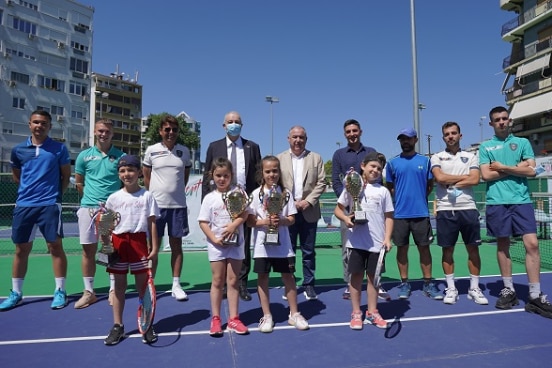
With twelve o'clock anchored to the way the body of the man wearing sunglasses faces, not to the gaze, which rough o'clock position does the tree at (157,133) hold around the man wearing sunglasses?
The tree is roughly at 6 o'clock from the man wearing sunglasses.

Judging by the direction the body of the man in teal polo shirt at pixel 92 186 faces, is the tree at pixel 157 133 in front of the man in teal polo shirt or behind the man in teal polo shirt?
behind

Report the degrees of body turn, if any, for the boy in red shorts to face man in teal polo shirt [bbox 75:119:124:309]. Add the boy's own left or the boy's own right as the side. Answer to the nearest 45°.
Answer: approximately 180°

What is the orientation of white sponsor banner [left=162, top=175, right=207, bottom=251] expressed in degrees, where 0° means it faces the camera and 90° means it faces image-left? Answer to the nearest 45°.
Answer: approximately 0°

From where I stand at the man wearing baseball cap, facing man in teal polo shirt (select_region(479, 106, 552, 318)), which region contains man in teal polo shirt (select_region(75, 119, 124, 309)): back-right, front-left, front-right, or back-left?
back-right

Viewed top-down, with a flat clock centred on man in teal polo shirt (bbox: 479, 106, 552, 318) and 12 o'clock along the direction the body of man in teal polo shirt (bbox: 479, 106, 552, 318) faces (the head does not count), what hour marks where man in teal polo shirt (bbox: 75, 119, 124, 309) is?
man in teal polo shirt (bbox: 75, 119, 124, 309) is roughly at 2 o'clock from man in teal polo shirt (bbox: 479, 106, 552, 318).

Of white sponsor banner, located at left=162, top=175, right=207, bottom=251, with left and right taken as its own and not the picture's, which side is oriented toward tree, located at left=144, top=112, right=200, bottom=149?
back

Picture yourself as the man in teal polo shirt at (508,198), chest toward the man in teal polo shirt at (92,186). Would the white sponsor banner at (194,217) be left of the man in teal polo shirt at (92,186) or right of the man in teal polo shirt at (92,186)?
right
